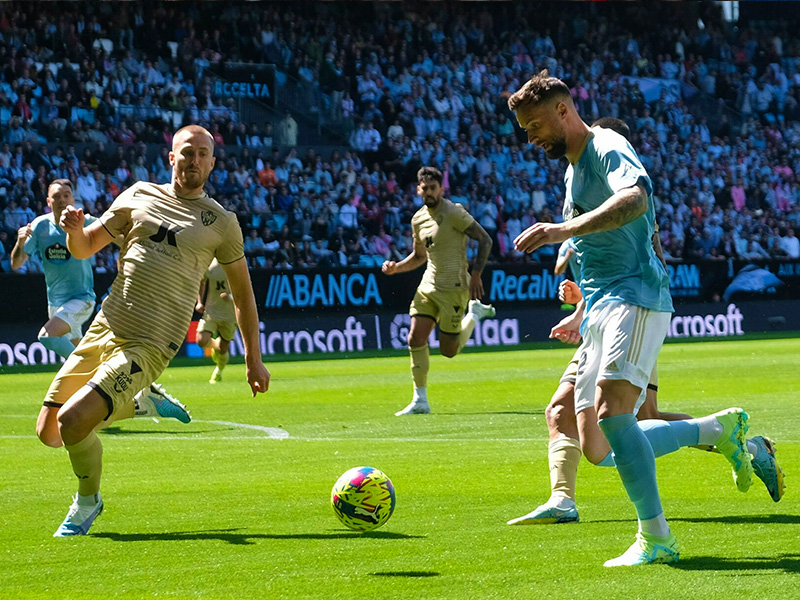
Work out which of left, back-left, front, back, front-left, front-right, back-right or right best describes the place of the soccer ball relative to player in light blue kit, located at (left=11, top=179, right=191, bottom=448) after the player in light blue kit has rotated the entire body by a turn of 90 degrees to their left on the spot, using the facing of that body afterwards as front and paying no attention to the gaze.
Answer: right

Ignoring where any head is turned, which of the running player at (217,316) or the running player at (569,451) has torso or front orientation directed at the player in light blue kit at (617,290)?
the running player at (217,316)

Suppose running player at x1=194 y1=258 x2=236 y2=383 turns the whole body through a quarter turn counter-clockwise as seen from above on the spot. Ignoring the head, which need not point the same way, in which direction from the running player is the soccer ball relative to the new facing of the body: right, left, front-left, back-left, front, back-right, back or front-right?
right

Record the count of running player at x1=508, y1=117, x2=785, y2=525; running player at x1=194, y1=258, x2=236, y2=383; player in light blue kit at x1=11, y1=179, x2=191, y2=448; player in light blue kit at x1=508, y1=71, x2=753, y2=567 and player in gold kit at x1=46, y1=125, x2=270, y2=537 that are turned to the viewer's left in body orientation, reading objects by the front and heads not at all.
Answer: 2

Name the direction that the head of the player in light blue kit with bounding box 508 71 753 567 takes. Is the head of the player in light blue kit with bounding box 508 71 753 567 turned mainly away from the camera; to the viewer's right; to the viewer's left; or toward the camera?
to the viewer's left

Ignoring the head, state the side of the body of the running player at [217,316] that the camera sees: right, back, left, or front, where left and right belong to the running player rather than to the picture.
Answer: front

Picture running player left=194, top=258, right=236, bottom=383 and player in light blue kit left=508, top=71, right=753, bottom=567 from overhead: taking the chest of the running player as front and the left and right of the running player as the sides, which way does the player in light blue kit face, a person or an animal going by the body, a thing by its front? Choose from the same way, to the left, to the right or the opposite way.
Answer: to the right

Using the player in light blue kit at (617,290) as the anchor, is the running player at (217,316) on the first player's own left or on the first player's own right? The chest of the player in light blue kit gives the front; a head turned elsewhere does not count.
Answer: on the first player's own right

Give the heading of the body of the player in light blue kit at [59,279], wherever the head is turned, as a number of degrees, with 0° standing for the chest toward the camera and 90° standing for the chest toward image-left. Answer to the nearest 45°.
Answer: approximately 0°

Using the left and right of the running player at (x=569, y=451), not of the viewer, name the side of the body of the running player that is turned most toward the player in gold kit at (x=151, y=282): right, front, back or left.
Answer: front

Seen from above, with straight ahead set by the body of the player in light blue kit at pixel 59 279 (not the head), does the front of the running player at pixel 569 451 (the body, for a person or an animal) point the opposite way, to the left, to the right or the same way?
to the right

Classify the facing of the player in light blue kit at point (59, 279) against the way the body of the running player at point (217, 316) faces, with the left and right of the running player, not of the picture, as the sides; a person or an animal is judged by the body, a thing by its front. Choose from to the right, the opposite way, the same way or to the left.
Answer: the same way

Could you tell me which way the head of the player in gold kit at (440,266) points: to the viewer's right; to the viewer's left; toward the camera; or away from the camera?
toward the camera

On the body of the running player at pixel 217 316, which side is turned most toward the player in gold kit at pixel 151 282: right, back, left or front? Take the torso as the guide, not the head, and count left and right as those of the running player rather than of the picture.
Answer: front

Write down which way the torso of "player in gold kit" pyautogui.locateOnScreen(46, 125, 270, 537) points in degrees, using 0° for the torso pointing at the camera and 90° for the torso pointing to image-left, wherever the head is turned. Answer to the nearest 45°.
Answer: approximately 0°

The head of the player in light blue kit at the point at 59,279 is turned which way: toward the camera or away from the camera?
toward the camera
